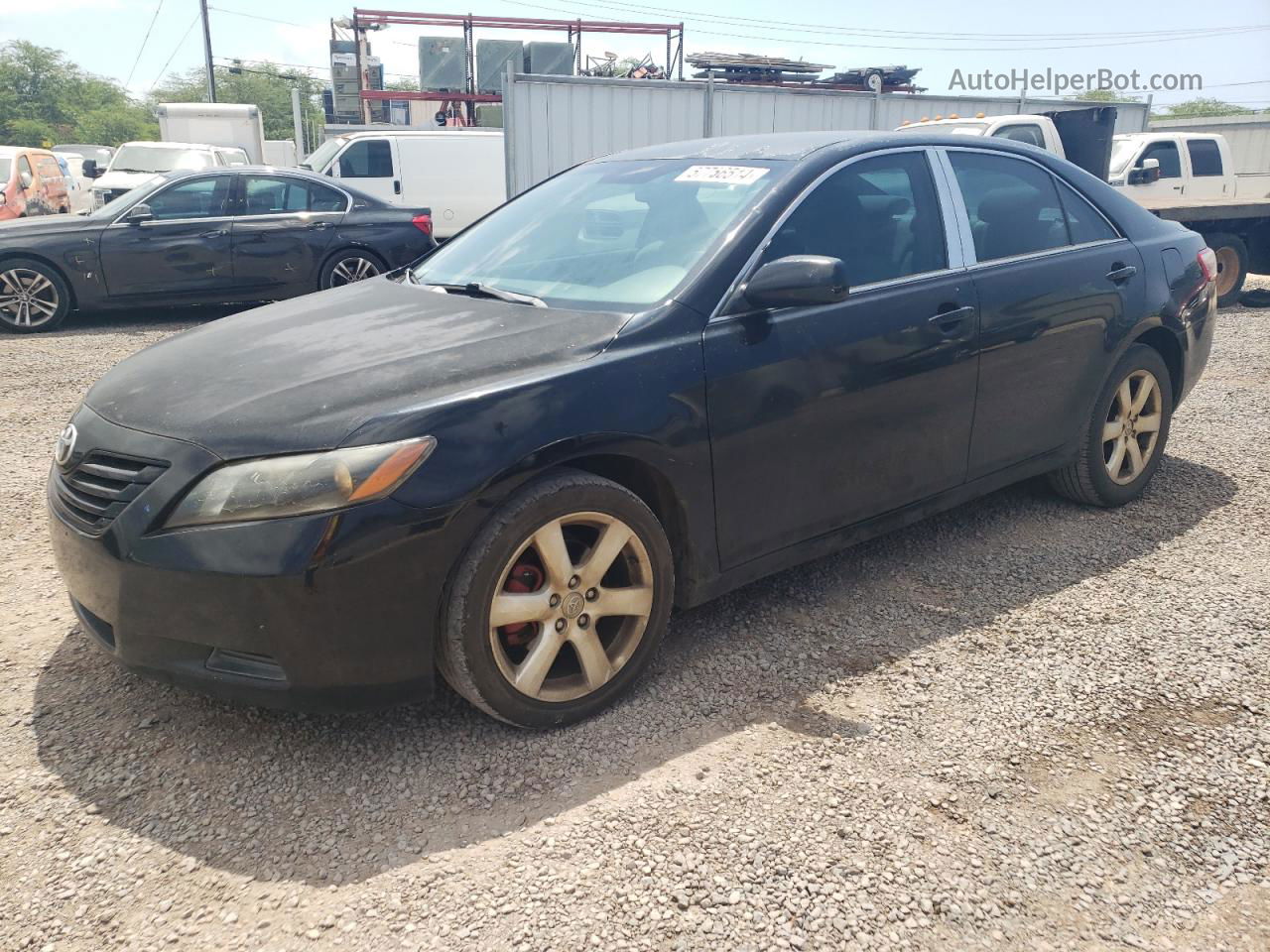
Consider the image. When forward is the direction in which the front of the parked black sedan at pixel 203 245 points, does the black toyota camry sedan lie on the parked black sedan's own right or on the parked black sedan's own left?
on the parked black sedan's own left

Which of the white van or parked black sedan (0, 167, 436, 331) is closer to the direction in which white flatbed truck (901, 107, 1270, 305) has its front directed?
the parked black sedan

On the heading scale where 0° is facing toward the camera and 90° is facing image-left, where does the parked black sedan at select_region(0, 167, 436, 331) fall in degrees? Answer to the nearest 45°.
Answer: approximately 90°

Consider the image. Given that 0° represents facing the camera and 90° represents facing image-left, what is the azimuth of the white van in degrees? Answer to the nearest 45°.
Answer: approximately 90°

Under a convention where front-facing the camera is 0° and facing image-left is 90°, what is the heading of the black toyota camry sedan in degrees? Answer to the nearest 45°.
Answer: approximately 45°

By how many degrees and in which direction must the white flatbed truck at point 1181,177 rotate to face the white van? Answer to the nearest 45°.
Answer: approximately 45° to its right

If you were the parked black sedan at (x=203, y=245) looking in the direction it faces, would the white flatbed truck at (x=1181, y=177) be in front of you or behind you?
behind

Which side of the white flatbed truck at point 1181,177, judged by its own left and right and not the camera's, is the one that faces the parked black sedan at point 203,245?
front

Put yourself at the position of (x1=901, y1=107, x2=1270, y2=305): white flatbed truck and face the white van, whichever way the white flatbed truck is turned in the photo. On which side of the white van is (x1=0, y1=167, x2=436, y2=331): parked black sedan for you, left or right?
left

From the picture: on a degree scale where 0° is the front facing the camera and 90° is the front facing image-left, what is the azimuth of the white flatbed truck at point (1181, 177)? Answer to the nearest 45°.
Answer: approximately 45°

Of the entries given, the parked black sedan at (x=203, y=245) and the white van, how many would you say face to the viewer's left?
2

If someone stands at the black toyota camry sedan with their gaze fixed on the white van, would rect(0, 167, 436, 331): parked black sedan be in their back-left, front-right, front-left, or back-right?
front-left

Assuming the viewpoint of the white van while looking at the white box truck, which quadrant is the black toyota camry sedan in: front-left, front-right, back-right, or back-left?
back-left

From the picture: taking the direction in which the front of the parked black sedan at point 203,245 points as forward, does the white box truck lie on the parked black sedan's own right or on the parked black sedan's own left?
on the parked black sedan's own right
